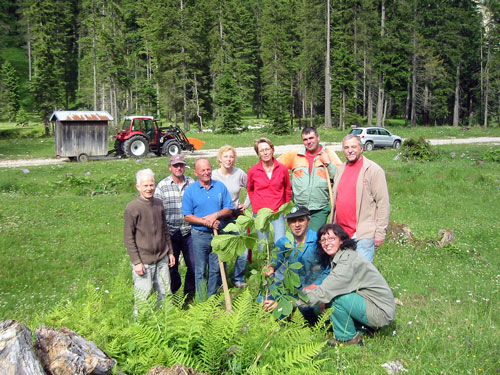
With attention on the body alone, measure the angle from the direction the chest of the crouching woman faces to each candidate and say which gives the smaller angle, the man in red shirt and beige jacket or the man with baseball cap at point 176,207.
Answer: the man with baseball cap

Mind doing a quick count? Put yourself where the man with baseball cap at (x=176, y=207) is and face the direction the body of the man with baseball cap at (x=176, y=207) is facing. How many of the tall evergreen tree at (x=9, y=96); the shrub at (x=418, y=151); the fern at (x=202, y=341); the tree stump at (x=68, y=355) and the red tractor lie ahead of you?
2

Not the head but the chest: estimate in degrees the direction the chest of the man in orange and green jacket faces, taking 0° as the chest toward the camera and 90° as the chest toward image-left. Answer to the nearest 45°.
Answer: approximately 0°

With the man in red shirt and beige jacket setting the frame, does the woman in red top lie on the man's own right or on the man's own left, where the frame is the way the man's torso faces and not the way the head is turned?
on the man's own right

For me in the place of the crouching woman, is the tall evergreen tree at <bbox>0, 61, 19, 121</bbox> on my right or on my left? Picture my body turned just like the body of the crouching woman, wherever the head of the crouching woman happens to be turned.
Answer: on my right
